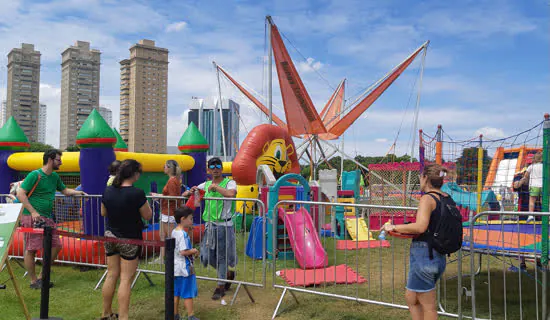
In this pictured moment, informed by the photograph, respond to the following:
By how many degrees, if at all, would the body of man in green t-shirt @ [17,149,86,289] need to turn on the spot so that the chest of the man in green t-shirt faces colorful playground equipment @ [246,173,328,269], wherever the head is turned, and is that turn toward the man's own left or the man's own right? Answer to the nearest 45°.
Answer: approximately 45° to the man's own left

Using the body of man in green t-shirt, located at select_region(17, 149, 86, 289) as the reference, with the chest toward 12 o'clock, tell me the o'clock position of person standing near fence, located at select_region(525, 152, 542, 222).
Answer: The person standing near fence is roughly at 11 o'clock from the man in green t-shirt.

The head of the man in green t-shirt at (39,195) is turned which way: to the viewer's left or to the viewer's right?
to the viewer's right

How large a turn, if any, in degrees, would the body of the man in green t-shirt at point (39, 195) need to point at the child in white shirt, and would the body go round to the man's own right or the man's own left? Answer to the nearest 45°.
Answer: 0° — they already face them

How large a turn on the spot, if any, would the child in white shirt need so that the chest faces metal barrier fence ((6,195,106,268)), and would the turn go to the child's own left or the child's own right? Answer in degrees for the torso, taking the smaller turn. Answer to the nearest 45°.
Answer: approximately 135° to the child's own left

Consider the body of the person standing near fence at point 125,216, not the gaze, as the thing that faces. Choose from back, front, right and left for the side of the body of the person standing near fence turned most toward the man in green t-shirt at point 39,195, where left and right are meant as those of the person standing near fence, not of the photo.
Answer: left

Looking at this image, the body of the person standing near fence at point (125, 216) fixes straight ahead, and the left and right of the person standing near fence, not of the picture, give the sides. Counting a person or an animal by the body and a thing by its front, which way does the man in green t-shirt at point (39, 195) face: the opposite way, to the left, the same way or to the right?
to the right
